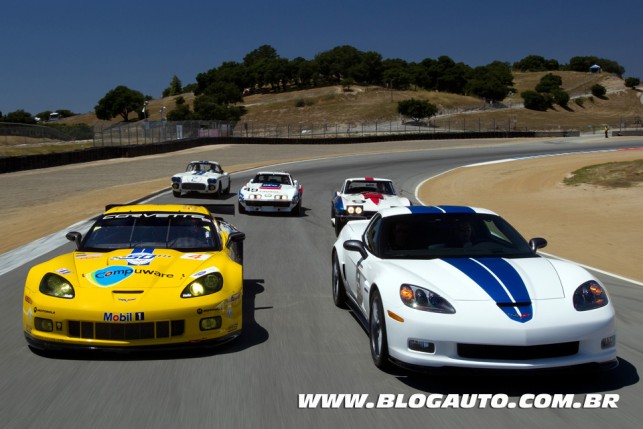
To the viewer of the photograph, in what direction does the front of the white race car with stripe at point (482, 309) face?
facing the viewer and to the right of the viewer

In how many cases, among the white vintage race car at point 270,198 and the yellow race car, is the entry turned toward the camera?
2

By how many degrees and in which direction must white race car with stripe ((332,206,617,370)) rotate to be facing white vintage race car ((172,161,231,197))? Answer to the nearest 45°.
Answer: approximately 180°

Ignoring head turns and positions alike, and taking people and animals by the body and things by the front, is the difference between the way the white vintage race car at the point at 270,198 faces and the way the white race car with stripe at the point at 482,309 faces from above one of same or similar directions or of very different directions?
same or similar directions

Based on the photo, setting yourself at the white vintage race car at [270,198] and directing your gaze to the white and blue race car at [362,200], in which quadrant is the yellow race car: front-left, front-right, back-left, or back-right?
front-right

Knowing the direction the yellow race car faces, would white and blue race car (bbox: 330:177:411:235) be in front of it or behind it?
behind

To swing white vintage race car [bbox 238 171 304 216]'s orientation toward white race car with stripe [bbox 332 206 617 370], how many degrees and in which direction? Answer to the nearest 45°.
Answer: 0° — it already faces it

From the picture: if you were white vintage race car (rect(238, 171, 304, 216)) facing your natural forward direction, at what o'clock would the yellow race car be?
The yellow race car is roughly at 12 o'clock from the white vintage race car.

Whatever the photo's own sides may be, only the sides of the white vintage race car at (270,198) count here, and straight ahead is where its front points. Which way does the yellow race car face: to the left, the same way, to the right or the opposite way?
the same way

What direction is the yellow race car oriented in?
toward the camera

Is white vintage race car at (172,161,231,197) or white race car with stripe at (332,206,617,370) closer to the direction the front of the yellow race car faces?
the white race car with stripe

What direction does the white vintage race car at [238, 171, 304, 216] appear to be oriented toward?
toward the camera

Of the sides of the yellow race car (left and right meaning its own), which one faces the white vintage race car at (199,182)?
back

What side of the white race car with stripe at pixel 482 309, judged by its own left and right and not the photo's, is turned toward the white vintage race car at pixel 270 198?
back

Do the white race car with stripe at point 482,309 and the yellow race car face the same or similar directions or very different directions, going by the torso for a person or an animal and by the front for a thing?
same or similar directions
